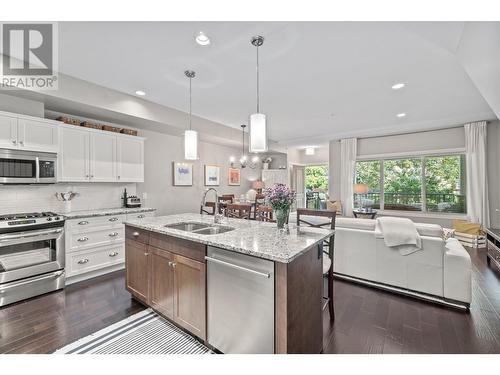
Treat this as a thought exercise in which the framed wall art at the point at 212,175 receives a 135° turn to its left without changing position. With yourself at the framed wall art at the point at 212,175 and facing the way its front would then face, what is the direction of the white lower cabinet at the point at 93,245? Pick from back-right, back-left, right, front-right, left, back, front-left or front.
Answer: back-left

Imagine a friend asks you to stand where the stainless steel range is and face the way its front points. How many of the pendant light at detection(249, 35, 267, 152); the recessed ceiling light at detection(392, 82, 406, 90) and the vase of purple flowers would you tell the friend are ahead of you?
3

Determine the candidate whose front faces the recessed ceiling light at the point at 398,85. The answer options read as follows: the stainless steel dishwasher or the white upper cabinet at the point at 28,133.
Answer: the white upper cabinet

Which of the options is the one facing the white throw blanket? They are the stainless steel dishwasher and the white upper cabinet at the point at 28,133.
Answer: the white upper cabinet

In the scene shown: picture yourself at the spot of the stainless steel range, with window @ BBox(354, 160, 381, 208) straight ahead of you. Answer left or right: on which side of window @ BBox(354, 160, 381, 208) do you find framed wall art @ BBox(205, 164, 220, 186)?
left

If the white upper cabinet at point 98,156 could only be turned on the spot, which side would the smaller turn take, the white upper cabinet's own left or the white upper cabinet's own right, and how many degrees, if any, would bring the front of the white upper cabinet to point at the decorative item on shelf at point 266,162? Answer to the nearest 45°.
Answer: approximately 90° to the white upper cabinet's own left

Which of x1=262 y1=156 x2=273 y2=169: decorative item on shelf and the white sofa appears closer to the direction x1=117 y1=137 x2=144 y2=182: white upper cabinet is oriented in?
the white sofa

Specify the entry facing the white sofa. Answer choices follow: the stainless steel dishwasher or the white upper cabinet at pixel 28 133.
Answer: the white upper cabinet

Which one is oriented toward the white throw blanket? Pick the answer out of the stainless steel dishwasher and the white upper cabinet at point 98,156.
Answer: the white upper cabinet

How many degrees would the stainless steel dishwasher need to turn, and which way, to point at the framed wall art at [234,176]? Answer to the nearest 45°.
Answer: approximately 135° to its right

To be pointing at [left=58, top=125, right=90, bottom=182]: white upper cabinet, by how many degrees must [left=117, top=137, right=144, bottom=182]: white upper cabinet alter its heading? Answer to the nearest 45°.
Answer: approximately 90° to its right

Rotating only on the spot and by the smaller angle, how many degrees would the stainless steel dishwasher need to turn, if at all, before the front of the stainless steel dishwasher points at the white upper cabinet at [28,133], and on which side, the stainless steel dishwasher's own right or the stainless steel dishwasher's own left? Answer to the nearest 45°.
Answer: approximately 90° to the stainless steel dishwasher's own right

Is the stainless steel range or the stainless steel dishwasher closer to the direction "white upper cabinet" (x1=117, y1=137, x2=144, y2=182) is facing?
the stainless steel dishwasher

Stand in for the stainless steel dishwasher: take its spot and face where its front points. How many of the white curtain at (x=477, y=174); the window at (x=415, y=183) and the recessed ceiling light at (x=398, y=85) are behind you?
3
